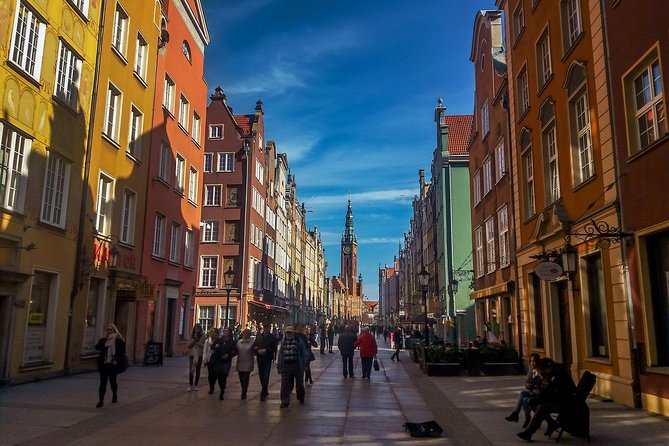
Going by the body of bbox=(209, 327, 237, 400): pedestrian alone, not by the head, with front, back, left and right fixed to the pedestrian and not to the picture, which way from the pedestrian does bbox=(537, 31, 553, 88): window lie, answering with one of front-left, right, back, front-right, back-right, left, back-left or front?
left

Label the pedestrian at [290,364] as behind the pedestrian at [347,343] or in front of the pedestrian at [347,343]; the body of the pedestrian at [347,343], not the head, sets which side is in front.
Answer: behind

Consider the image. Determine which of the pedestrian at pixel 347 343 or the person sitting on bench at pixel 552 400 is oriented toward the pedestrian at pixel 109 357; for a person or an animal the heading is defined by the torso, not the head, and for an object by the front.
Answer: the person sitting on bench

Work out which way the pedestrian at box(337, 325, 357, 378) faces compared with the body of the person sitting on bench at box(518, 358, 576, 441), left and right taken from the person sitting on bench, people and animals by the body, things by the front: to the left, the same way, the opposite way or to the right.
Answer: to the right

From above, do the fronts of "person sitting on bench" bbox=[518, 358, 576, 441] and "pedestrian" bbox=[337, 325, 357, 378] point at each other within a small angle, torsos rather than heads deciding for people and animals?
no

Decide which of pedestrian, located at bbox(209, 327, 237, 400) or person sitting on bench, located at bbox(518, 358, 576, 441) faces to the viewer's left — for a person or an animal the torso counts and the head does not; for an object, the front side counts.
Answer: the person sitting on bench

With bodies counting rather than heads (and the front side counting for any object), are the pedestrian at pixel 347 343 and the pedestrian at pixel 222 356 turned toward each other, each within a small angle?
no

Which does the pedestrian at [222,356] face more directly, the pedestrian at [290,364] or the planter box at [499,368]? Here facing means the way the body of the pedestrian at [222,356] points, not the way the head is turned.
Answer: the pedestrian

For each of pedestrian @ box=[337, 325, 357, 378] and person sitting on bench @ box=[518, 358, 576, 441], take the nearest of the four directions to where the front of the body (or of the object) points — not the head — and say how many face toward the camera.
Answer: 0

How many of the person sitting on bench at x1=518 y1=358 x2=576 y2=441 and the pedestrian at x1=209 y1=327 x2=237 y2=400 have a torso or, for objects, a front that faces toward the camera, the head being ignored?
1

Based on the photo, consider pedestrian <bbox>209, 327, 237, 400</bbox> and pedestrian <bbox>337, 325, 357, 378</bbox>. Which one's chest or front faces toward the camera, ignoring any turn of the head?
pedestrian <bbox>209, 327, 237, 400</bbox>

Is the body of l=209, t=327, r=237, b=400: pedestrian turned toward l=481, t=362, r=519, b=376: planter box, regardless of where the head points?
no

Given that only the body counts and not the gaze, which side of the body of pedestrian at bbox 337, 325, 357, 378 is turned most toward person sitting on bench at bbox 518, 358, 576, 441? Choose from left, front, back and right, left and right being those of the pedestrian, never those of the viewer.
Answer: back

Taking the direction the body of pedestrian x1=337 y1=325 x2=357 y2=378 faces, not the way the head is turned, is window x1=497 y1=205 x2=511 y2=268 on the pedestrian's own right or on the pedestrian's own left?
on the pedestrian's own right

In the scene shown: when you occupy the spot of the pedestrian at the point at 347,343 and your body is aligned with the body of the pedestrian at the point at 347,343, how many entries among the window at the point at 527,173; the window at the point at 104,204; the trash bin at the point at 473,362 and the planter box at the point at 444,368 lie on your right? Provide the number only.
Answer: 3

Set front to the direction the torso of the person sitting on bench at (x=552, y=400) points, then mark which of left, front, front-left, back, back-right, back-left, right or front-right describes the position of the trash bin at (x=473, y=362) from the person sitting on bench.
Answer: right

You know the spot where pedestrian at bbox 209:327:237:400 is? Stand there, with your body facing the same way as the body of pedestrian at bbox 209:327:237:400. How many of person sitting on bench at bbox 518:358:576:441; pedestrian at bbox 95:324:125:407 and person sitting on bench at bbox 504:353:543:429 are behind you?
0

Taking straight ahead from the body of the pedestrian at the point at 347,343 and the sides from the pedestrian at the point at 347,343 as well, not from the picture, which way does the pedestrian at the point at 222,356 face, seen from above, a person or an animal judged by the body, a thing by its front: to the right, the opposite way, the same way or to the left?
the opposite way

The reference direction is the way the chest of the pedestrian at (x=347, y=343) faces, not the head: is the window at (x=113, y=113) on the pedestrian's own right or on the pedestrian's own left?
on the pedestrian's own left

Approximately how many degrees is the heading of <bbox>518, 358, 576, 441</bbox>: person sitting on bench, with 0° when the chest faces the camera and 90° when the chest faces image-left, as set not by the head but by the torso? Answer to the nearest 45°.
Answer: approximately 90°

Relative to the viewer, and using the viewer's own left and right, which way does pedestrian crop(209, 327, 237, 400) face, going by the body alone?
facing the viewer
